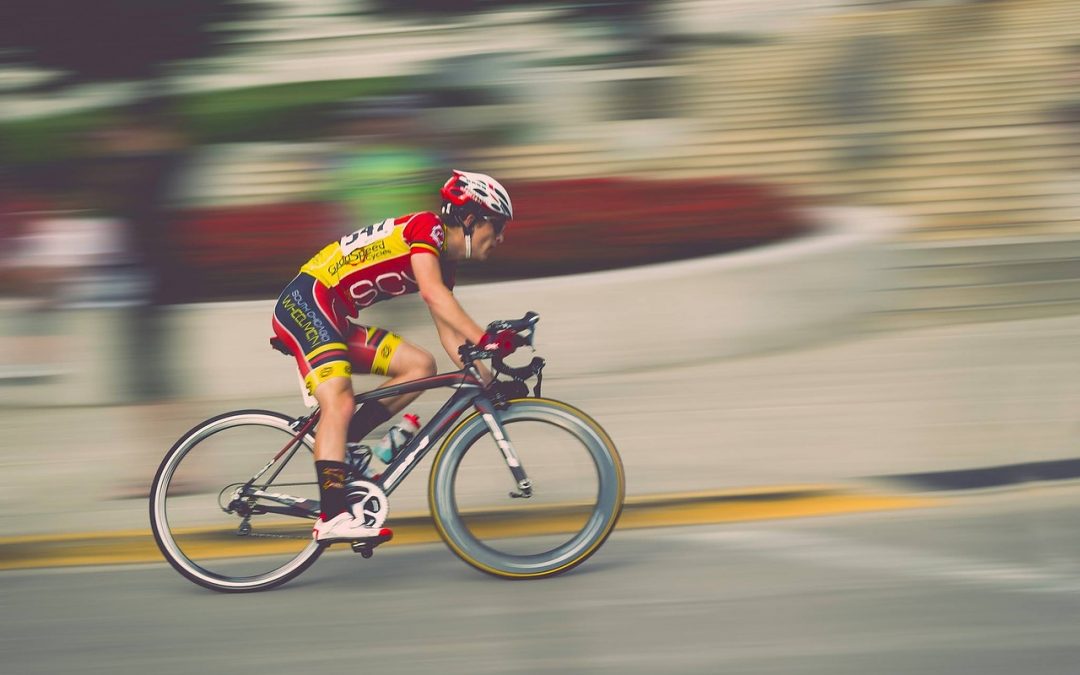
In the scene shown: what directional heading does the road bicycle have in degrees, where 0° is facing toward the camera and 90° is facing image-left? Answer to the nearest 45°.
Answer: approximately 270°

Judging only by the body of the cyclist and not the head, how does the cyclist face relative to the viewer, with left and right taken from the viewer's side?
facing to the right of the viewer

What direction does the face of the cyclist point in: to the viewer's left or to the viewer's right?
to the viewer's right

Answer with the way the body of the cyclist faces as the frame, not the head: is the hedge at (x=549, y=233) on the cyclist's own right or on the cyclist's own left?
on the cyclist's own left

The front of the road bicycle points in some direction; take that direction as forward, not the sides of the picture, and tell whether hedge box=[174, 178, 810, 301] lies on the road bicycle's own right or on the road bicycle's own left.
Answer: on the road bicycle's own left
